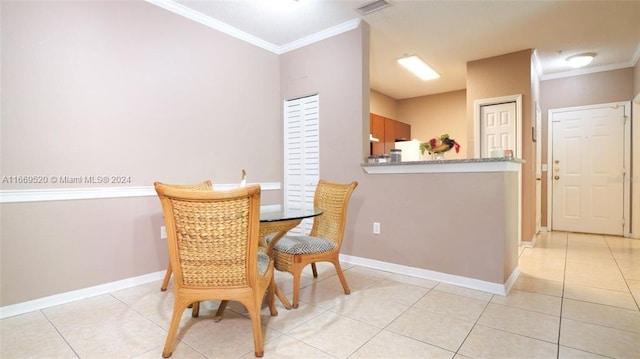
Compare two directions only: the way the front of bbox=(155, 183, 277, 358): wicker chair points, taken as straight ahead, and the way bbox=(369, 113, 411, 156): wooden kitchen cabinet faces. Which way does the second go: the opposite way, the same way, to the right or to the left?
the opposite way

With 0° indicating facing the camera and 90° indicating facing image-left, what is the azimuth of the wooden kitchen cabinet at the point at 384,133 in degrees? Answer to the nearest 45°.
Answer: approximately 315°

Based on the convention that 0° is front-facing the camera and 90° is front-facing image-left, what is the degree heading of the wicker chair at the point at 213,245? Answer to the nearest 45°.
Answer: approximately 180°

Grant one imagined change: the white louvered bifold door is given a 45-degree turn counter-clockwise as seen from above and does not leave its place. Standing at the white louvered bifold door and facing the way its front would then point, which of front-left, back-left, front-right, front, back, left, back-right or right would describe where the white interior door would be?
left

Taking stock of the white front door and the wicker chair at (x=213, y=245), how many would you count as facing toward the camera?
1

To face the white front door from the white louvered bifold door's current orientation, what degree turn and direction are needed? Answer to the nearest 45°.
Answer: approximately 135° to its left

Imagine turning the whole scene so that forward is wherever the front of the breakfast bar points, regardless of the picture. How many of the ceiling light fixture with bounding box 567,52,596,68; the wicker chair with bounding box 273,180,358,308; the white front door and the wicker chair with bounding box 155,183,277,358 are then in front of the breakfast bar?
2

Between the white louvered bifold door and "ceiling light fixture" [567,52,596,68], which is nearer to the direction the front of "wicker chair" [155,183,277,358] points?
the white louvered bifold door

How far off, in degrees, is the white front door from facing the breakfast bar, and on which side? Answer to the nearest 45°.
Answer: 0° — it already faces it

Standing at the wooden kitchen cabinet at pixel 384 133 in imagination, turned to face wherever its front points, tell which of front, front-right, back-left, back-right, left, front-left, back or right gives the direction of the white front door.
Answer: front-left
